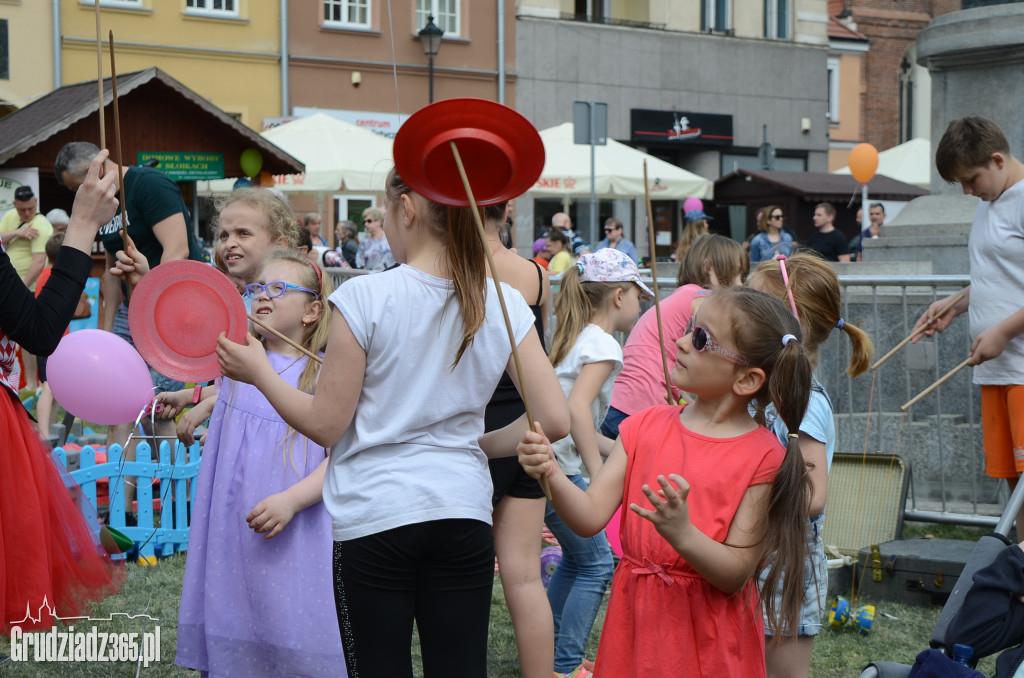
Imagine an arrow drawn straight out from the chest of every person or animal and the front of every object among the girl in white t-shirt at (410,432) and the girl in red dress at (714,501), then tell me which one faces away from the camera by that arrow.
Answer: the girl in white t-shirt

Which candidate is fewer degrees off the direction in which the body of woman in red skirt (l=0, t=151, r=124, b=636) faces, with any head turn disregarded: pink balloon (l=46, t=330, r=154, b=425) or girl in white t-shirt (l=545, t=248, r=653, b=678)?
the girl in white t-shirt

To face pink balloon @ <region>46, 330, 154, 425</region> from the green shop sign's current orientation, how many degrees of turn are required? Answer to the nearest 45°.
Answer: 0° — it already faces it

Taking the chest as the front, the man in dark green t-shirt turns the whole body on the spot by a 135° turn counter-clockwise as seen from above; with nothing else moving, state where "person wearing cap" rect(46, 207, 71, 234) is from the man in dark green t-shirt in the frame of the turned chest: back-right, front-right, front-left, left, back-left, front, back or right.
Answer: left

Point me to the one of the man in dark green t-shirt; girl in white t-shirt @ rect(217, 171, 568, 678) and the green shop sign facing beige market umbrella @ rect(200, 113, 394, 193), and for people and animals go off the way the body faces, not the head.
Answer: the girl in white t-shirt

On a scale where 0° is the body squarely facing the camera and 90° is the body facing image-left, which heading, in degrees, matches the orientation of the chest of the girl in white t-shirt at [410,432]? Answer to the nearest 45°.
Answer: approximately 180°

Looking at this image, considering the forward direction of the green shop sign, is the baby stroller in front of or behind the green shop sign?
in front

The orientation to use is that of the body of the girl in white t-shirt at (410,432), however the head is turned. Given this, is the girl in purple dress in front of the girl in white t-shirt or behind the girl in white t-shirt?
in front
